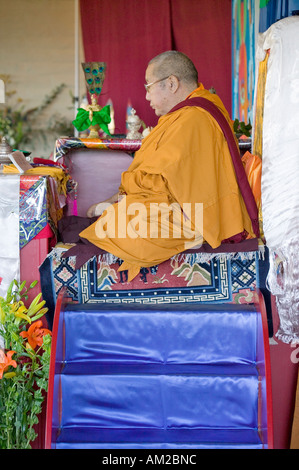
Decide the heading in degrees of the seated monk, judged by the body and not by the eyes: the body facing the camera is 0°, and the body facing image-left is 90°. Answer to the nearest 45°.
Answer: approximately 90°

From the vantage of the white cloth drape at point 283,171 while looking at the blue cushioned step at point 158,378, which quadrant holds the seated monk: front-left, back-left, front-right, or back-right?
front-right

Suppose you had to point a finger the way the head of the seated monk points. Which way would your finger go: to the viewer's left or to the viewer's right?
to the viewer's left
